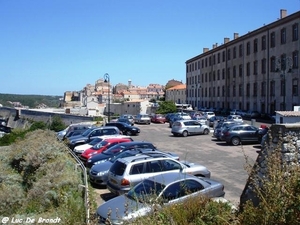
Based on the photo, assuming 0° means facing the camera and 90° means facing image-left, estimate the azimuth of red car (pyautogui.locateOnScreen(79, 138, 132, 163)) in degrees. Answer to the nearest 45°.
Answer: approximately 45°

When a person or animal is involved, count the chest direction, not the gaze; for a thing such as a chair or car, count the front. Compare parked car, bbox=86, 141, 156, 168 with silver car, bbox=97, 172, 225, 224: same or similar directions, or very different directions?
same or similar directions

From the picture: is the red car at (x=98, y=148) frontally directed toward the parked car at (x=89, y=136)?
no

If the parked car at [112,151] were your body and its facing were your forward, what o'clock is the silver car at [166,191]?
The silver car is roughly at 10 o'clock from the parked car.

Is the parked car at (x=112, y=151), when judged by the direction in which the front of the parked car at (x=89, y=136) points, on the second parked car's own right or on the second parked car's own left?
on the second parked car's own left

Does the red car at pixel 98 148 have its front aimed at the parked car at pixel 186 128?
no

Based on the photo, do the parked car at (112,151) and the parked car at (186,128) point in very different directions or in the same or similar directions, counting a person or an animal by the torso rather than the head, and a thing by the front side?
very different directions

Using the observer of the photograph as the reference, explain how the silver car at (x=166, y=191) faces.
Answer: facing the viewer and to the left of the viewer

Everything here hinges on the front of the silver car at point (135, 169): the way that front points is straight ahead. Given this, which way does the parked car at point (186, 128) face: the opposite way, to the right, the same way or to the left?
the same way

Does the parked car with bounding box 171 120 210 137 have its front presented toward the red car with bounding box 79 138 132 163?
no
